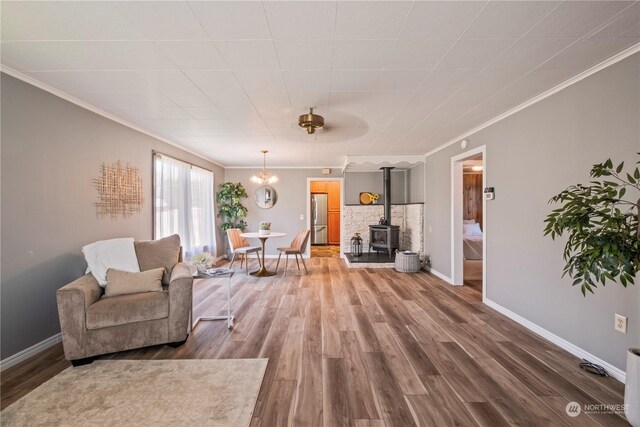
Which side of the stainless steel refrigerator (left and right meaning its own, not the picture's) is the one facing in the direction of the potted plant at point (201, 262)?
front

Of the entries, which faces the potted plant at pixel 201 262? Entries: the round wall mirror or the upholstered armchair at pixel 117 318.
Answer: the round wall mirror

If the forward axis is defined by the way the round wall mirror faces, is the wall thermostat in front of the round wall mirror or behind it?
in front

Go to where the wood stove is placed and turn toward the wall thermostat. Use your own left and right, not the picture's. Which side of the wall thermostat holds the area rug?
right

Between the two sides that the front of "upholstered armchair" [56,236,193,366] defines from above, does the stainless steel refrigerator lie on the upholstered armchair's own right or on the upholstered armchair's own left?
on the upholstered armchair's own left

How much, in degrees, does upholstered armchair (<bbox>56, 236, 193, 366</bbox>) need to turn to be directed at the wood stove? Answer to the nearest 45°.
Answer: approximately 90° to its left

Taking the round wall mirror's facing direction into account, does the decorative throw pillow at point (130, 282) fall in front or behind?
in front

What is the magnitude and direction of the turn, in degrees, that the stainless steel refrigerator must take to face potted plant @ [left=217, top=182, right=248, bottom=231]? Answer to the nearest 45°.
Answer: approximately 45° to its right

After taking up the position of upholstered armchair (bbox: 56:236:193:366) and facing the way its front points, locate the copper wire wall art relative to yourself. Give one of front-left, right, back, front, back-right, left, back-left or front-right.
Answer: back

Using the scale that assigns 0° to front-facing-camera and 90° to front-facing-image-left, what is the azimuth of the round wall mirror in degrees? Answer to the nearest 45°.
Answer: approximately 0°

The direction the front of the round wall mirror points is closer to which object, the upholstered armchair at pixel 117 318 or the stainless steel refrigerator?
the upholstered armchair

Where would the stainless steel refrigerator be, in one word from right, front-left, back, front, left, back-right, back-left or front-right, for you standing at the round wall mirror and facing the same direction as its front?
back-left
